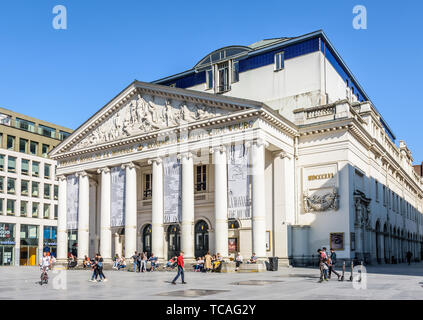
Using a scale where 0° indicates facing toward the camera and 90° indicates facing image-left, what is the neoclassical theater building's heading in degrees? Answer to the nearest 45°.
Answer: approximately 45°

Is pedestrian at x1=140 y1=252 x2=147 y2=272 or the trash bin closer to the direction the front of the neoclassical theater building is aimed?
the pedestrian

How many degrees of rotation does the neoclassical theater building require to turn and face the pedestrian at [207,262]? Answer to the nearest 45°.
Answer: approximately 45° to its left

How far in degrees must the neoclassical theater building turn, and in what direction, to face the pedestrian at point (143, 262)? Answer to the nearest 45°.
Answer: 0° — it already faces them
